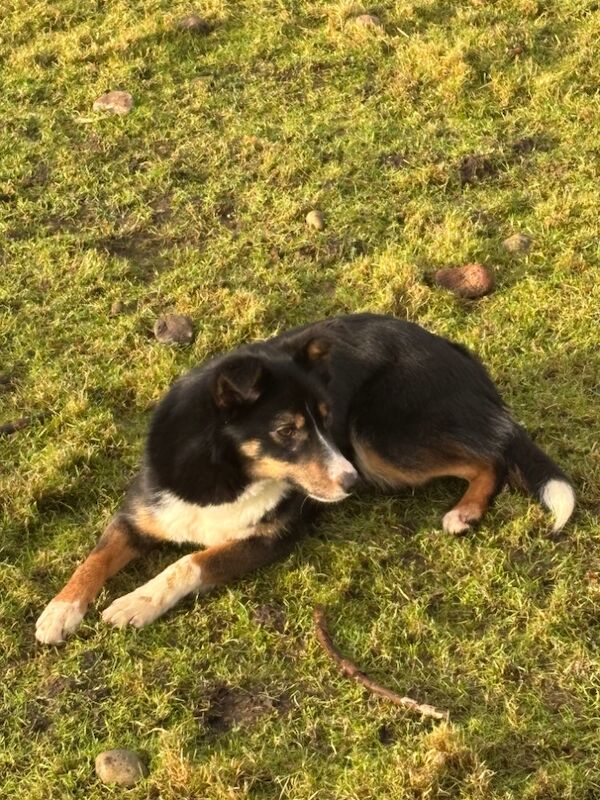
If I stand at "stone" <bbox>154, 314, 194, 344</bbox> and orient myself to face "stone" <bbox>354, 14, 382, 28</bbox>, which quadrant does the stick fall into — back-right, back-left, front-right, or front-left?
back-right

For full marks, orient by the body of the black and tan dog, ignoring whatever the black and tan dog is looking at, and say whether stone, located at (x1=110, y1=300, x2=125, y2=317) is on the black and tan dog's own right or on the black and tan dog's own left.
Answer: on the black and tan dog's own right

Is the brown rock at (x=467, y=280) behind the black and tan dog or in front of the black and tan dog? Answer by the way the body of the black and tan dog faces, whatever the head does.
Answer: behind

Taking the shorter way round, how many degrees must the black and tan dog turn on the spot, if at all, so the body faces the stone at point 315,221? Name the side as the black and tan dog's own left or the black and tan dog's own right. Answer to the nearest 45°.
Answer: approximately 135° to the black and tan dog's own right

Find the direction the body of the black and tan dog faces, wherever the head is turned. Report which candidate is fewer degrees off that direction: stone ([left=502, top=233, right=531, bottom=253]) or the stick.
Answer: the stick

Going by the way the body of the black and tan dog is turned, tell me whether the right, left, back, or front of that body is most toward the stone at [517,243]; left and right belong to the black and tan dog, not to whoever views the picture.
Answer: back

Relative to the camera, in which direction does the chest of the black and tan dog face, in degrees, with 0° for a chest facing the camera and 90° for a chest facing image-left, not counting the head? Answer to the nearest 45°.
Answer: approximately 45°

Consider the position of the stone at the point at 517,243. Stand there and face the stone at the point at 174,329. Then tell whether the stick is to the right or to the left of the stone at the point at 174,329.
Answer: left

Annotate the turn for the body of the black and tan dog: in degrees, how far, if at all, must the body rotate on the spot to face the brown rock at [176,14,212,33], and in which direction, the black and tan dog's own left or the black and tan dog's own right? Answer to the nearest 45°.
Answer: approximately 135° to the black and tan dog's own right
